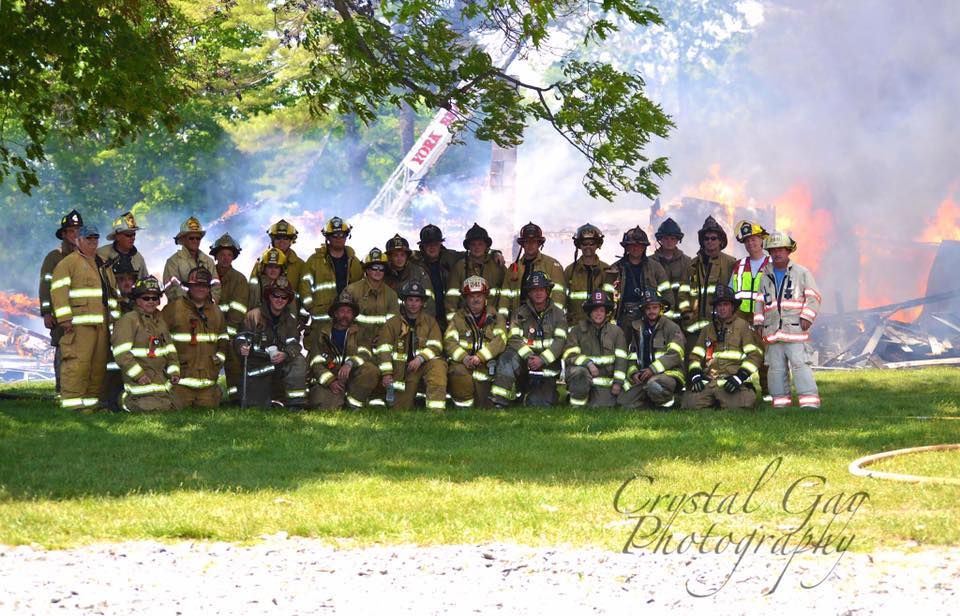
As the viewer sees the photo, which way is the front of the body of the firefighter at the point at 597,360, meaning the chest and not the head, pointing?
toward the camera

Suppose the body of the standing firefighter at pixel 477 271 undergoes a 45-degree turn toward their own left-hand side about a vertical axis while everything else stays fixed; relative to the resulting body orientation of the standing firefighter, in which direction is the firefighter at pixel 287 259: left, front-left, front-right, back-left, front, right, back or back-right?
back-right

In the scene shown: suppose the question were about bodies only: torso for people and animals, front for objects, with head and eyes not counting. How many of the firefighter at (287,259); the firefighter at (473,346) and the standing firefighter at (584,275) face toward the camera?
3

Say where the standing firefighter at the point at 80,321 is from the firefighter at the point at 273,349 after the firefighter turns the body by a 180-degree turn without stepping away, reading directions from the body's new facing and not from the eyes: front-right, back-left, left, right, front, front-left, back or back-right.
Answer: left

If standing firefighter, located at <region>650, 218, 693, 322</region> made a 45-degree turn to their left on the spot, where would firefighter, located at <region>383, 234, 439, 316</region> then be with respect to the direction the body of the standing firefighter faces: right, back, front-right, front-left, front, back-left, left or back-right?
back-right

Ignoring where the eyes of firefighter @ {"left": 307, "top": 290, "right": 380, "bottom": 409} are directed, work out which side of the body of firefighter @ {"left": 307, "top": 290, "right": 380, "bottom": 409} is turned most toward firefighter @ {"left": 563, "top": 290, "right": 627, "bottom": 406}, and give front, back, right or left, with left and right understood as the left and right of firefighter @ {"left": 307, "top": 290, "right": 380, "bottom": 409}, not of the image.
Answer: left

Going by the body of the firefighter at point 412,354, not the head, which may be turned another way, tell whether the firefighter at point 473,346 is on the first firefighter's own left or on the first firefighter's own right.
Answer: on the first firefighter's own left

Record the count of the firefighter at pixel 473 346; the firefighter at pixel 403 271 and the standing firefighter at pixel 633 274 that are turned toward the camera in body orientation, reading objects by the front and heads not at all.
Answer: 3

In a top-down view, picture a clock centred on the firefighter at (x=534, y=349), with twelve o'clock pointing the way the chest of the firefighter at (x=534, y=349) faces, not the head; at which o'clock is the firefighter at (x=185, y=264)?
the firefighter at (x=185, y=264) is roughly at 3 o'clock from the firefighter at (x=534, y=349).

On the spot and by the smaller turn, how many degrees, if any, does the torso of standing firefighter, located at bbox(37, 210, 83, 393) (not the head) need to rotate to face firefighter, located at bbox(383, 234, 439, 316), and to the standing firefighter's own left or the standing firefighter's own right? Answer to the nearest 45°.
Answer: approximately 45° to the standing firefighter's own left

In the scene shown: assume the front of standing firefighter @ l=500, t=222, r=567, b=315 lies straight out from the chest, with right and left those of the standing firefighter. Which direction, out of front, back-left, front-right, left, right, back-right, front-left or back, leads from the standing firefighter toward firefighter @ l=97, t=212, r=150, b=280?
right

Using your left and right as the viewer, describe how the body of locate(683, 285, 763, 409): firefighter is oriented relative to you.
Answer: facing the viewer

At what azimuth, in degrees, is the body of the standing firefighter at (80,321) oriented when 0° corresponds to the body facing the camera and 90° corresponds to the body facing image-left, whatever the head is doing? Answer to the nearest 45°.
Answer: approximately 315°

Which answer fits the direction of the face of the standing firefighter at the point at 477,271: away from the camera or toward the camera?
toward the camera

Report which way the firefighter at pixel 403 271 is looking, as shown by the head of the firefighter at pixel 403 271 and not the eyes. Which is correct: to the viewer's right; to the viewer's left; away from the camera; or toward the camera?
toward the camera

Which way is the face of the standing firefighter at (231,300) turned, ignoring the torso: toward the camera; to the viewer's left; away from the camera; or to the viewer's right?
toward the camera

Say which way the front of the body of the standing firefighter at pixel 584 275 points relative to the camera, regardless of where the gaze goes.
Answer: toward the camera

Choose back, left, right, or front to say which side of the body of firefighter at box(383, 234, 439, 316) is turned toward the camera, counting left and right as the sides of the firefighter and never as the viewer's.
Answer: front
